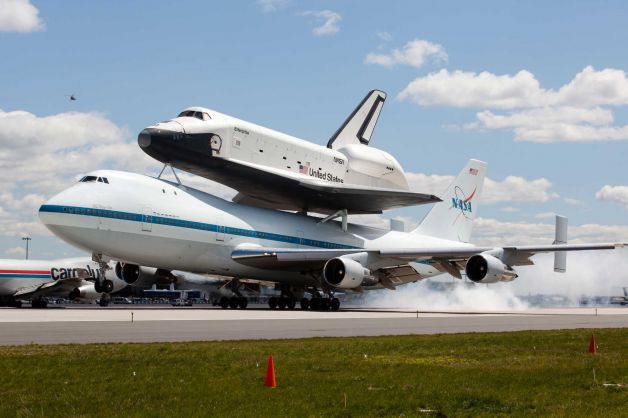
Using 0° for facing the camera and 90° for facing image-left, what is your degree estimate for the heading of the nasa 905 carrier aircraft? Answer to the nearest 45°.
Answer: approximately 45°

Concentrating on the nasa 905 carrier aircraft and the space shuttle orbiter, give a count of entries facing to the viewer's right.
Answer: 0

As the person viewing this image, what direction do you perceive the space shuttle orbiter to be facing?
facing the viewer and to the left of the viewer

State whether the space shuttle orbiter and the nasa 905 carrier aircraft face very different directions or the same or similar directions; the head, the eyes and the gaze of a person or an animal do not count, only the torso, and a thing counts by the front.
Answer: same or similar directions
